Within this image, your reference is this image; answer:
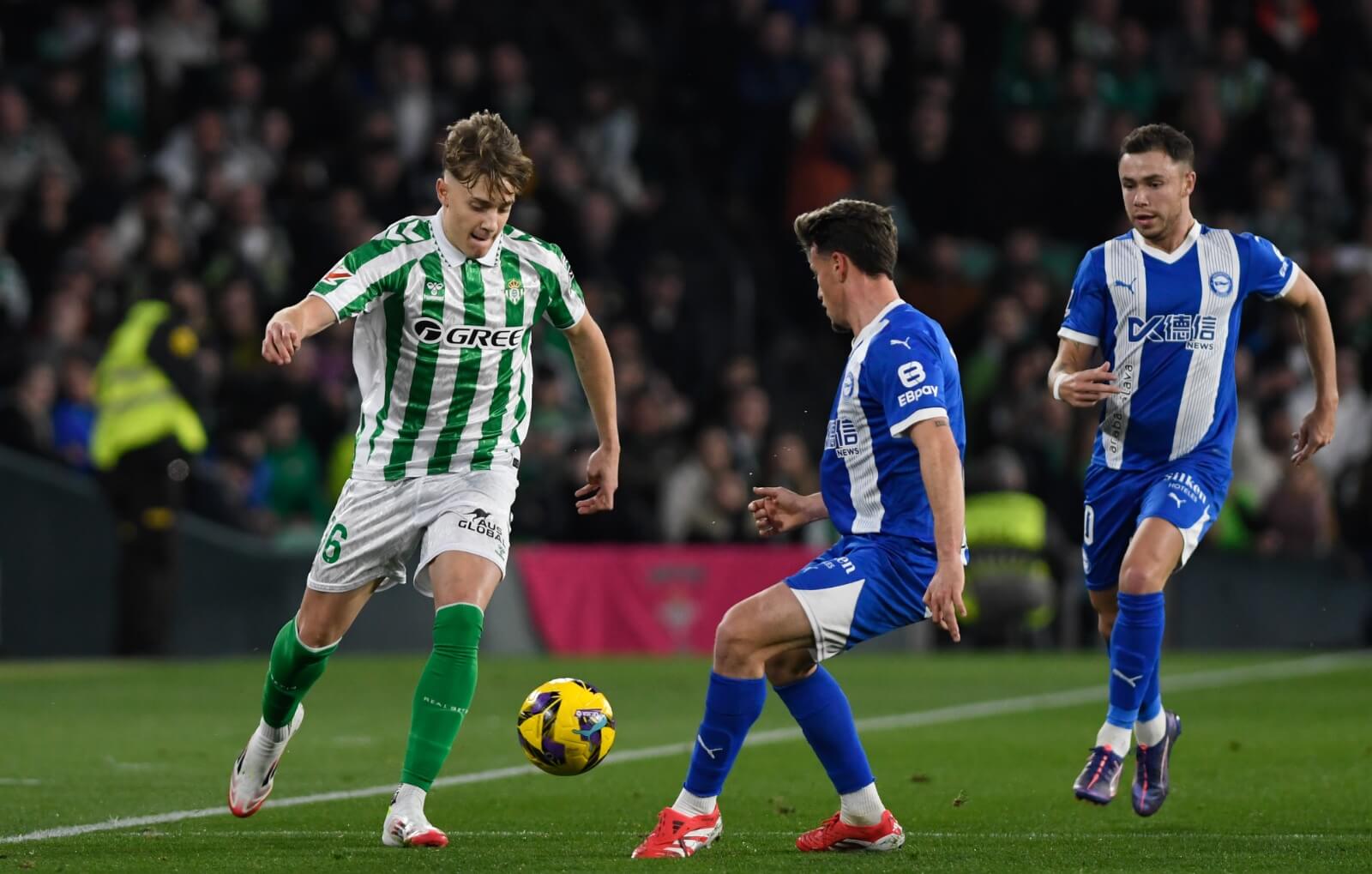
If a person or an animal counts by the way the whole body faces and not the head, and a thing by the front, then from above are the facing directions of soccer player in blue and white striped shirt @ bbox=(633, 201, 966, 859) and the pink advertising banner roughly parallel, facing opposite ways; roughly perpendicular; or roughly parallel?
roughly perpendicular

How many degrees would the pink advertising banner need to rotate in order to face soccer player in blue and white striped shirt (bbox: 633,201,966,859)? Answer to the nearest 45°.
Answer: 0° — it already faces them

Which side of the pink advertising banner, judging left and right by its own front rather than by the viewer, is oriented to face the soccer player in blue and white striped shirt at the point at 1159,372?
front

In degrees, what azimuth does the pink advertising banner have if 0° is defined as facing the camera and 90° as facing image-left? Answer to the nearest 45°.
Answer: approximately 0°

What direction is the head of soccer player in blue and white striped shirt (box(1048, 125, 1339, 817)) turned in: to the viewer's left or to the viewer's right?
to the viewer's left

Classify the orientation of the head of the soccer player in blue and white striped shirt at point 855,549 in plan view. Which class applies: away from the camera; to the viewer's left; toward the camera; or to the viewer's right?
to the viewer's left

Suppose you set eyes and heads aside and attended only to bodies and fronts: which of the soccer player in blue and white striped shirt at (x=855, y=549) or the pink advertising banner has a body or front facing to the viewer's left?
the soccer player in blue and white striped shirt

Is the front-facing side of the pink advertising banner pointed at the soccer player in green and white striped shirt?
yes

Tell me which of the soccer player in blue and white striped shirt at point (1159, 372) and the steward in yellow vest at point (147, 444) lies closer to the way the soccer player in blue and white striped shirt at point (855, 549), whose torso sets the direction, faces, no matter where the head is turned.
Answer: the steward in yellow vest

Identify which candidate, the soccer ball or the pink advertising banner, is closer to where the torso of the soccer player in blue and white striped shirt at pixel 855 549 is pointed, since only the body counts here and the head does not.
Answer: the soccer ball

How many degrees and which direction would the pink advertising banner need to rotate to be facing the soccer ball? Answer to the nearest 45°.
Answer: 0° — it already faces it

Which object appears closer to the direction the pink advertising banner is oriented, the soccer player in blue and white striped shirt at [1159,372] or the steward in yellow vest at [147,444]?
the soccer player in blue and white striped shirt

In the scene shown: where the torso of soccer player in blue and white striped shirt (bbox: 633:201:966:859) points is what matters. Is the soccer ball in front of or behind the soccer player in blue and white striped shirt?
in front

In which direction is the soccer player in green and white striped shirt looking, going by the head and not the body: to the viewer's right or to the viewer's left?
to the viewer's right

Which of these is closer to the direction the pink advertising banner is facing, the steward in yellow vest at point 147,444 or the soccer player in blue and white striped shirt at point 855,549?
the soccer player in blue and white striped shirt

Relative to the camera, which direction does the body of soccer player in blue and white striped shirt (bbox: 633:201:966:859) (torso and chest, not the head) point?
to the viewer's left

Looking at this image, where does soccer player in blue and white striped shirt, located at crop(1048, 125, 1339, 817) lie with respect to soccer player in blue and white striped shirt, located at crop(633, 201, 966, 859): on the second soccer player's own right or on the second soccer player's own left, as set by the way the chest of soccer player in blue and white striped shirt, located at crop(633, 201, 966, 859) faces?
on the second soccer player's own right
